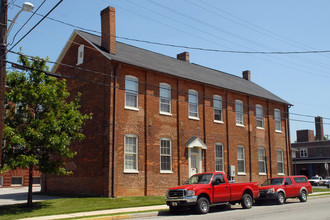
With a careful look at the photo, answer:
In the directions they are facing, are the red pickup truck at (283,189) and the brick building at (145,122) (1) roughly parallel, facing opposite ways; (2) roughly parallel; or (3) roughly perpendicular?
roughly perpendicular

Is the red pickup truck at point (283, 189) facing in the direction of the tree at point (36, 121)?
yes

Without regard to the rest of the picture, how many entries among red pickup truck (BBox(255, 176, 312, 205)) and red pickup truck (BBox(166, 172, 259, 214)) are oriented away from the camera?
0

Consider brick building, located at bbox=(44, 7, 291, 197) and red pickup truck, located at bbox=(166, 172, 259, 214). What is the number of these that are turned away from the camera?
0

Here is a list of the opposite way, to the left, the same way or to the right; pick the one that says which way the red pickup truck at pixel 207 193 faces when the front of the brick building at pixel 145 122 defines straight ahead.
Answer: to the right

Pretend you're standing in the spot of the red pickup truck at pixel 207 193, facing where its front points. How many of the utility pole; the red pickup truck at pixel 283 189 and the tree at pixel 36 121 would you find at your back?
1

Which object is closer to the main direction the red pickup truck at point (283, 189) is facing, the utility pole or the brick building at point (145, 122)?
the utility pole

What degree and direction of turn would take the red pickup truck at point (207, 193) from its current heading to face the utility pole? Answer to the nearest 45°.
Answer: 0° — it already faces it

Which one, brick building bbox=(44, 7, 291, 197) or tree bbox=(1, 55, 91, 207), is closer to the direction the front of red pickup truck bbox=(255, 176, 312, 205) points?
the tree

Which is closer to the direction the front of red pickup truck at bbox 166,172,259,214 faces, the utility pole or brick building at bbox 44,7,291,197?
the utility pole

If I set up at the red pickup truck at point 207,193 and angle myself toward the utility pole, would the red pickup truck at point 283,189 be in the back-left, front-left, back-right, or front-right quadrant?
back-right

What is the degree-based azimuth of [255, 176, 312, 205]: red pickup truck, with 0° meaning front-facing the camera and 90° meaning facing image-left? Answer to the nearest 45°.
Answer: approximately 45°

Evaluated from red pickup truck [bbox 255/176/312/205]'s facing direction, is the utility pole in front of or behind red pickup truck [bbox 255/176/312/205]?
in front

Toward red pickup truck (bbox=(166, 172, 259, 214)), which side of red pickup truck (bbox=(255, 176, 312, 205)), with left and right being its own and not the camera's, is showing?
front
